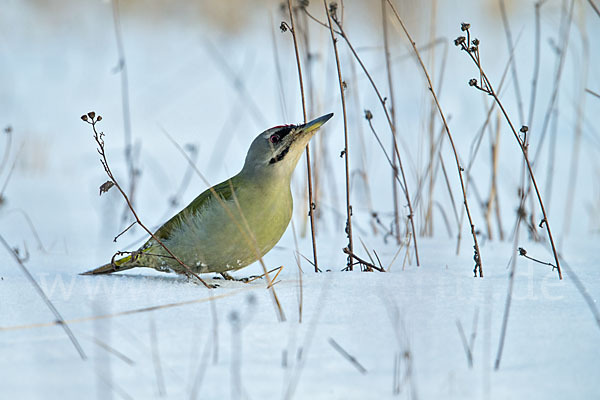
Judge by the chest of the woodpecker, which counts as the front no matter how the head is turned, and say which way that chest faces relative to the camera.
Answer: to the viewer's right

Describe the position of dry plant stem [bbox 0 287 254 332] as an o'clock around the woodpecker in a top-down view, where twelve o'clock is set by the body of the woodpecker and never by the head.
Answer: The dry plant stem is roughly at 4 o'clock from the woodpecker.

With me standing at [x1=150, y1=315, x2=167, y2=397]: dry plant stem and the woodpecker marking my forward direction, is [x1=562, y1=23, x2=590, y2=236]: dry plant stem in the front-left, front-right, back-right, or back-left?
front-right

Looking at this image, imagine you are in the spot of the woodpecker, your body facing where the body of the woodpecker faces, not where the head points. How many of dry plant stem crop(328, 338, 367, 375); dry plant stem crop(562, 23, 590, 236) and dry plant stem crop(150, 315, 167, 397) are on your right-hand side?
2

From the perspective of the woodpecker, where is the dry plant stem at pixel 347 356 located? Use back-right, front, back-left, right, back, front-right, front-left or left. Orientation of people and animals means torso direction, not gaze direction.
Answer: right

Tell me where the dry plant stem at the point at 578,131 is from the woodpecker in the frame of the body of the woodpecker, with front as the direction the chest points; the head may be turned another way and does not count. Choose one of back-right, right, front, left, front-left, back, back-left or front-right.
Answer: front-left

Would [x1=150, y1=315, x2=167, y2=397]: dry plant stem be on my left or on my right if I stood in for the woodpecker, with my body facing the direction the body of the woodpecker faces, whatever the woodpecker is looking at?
on my right
